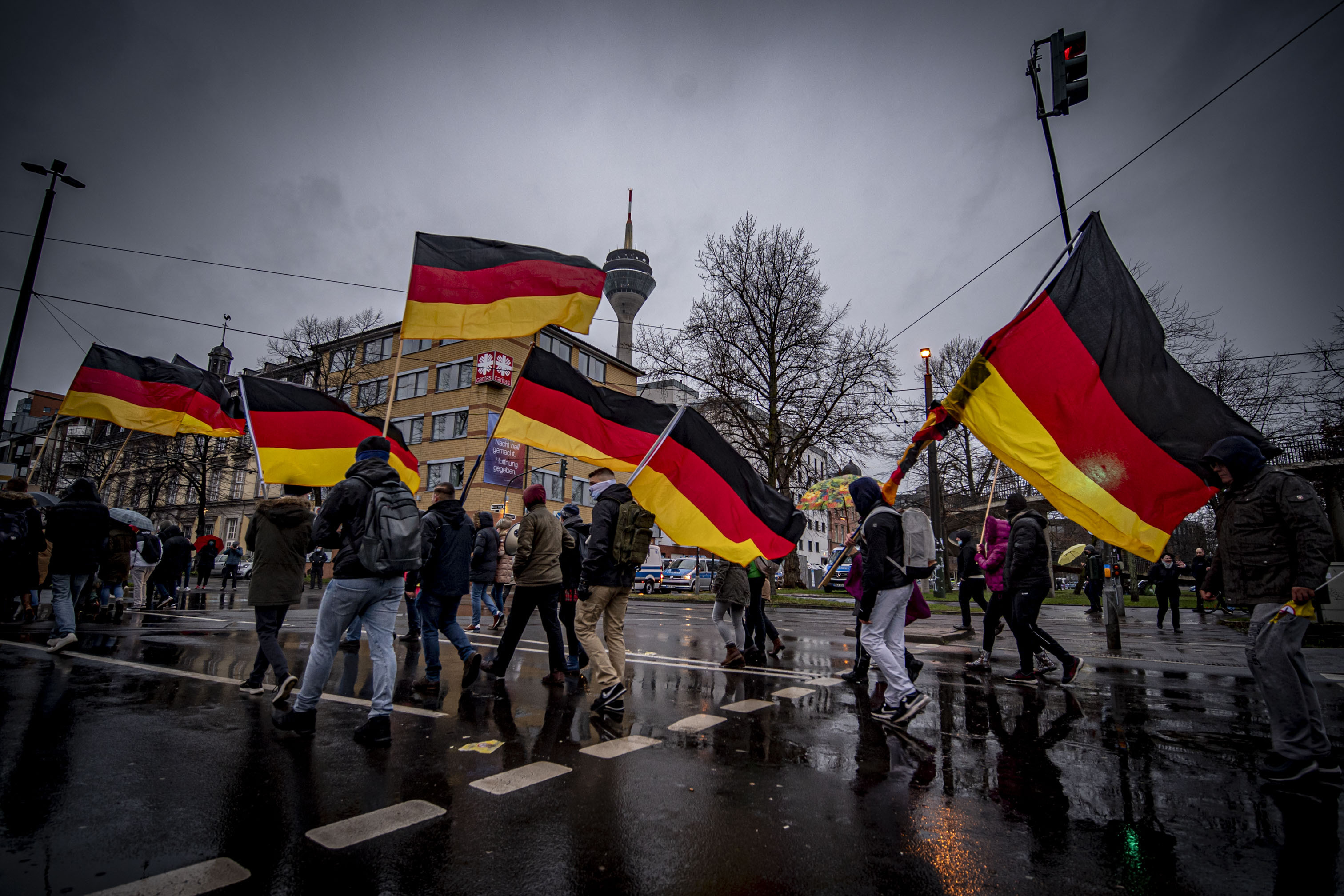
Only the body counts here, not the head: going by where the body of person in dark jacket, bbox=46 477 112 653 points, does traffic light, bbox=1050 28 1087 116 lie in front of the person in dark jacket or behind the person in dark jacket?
behind

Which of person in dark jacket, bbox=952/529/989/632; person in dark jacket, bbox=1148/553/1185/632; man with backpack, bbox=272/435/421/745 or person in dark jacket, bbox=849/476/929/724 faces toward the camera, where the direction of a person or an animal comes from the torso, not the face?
person in dark jacket, bbox=1148/553/1185/632

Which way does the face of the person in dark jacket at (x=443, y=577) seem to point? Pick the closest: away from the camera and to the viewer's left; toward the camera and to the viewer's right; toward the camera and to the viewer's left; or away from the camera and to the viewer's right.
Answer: away from the camera and to the viewer's left

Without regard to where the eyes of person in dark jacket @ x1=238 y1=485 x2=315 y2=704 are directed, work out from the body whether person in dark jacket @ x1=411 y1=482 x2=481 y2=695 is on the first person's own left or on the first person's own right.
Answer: on the first person's own right

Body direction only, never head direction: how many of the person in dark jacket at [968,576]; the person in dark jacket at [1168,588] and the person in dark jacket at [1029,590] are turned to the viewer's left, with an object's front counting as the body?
2

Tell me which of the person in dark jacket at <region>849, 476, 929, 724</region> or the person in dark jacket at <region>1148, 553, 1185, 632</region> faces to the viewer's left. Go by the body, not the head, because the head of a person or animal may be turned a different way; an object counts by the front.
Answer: the person in dark jacket at <region>849, 476, 929, 724</region>

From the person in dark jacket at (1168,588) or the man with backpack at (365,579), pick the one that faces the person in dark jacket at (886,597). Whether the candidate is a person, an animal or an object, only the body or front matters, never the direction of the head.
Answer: the person in dark jacket at (1168,588)

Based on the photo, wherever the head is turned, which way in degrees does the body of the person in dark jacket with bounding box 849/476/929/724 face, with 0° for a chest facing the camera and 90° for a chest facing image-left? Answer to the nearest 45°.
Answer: approximately 90°

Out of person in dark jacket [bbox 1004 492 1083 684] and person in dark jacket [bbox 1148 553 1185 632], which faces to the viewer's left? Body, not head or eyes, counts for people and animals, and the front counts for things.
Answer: person in dark jacket [bbox 1004 492 1083 684]

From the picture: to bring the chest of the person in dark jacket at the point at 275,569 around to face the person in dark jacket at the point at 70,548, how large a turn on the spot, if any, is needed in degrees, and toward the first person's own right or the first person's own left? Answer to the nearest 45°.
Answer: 0° — they already face them

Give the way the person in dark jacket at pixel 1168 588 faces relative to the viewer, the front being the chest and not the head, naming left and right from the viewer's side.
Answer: facing the viewer

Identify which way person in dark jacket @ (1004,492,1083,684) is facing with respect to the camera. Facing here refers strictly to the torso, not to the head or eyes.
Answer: to the viewer's left

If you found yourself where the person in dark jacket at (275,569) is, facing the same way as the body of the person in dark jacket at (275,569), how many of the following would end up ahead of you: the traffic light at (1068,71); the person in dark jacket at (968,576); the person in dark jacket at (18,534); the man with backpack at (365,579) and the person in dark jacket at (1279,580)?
1

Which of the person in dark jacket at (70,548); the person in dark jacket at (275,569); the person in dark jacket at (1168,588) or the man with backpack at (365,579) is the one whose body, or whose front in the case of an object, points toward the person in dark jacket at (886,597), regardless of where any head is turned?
the person in dark jacket at (1168,588)

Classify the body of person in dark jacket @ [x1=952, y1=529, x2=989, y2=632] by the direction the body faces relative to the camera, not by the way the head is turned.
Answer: to the viewer's left

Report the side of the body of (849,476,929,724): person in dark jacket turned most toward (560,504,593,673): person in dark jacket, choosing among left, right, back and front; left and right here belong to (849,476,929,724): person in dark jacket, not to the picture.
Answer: front

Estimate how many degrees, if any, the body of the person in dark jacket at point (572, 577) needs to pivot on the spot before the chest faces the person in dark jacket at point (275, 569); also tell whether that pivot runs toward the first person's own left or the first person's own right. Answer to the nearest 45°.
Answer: approximately 45° to the first person's own left

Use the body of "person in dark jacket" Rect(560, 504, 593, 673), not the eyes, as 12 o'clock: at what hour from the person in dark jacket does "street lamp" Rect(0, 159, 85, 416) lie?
The street lamp is roughly at 1 o'clock from the person in dark jacket.
